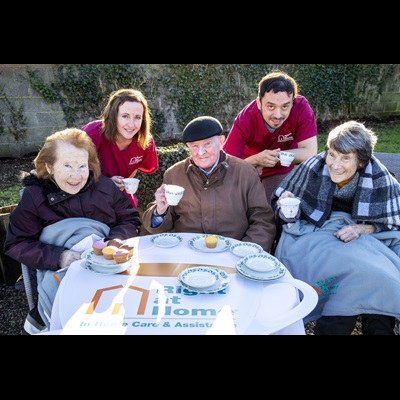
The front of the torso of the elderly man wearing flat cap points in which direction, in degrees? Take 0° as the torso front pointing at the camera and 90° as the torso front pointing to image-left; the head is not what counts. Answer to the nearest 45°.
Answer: approximately 0°

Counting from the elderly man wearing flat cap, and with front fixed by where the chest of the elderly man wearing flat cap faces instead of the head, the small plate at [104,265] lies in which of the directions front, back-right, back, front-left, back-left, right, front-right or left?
front-right

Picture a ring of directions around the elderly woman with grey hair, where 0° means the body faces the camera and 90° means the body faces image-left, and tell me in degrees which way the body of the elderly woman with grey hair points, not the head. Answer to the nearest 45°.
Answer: approximately 0°

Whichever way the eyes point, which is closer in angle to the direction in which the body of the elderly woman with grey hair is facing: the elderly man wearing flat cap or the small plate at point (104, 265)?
the small plate

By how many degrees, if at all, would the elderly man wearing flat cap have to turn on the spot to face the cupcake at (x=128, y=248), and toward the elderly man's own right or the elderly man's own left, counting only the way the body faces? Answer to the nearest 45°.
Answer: approximately 45° to the elderly man's own right

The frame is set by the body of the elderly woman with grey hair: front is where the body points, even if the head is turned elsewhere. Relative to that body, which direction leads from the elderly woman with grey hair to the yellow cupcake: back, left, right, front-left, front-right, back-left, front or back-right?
front-right

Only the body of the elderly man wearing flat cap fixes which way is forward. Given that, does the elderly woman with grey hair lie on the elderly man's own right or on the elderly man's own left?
on the elderly man's own left

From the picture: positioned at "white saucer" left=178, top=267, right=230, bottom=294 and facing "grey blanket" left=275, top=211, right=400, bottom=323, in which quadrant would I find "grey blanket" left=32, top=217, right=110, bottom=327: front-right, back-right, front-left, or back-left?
back-left

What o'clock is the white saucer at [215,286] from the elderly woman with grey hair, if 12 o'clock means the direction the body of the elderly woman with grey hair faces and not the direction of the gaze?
The white saucer is roughly at 1 o'clock from the elderly woman with grey hair.
